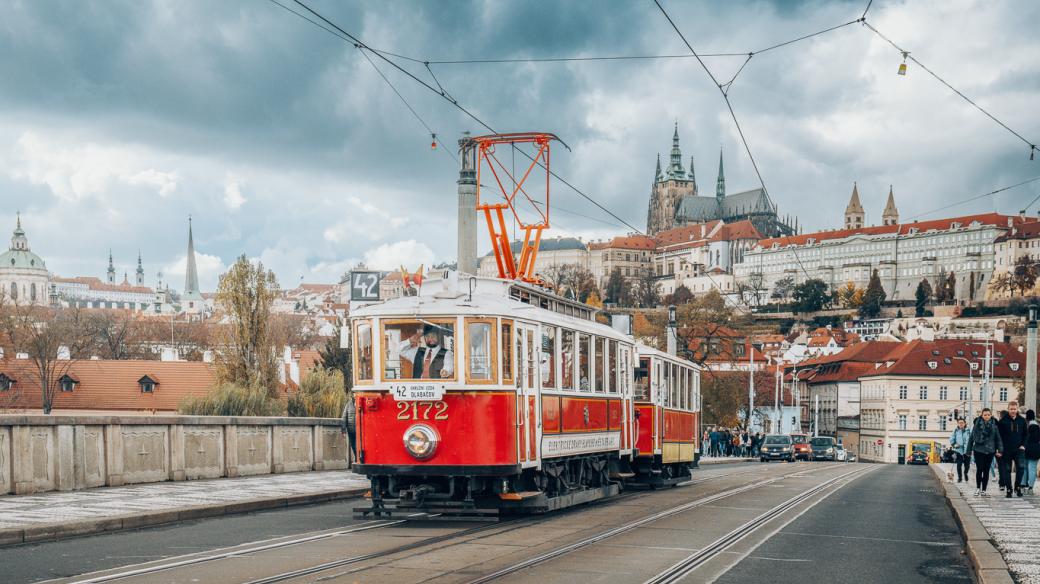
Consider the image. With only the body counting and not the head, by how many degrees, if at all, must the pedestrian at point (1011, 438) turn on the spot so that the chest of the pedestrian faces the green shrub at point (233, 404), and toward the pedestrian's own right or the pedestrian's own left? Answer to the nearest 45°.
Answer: approximately 135° to the pedestrian's own right

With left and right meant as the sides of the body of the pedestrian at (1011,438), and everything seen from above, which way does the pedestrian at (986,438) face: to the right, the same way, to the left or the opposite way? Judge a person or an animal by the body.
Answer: the same way

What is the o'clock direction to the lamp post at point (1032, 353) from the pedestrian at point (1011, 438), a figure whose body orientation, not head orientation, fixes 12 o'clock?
The lamp post is roughly at 6 o'clock from the pedestrian.

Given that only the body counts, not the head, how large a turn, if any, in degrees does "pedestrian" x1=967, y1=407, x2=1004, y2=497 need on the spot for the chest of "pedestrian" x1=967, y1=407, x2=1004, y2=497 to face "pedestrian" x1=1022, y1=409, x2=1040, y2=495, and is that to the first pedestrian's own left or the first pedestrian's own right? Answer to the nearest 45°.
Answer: approximately 135° to the first pedestrian's own left

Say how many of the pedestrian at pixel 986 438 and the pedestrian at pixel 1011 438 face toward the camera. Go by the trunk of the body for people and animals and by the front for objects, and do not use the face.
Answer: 2

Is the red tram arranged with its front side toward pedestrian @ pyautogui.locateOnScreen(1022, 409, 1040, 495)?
no

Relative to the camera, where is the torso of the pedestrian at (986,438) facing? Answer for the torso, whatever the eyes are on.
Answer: toward the camera

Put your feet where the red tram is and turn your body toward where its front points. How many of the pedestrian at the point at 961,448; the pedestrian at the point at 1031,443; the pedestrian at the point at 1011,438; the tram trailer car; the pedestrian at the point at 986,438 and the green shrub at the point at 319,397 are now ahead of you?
0

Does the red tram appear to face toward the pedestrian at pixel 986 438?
no

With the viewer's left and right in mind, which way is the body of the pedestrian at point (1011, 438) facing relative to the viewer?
facing the viewer

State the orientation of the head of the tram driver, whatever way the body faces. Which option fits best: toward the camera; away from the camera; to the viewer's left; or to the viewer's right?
toward the camera

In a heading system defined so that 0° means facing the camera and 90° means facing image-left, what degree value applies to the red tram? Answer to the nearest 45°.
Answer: approximately 45°

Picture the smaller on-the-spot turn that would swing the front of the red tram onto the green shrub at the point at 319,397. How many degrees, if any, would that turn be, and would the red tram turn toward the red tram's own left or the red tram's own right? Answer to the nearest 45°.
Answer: approximately 135° to the red tram's own right
